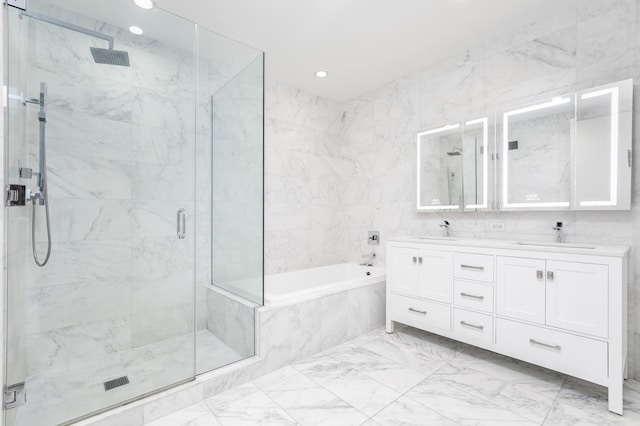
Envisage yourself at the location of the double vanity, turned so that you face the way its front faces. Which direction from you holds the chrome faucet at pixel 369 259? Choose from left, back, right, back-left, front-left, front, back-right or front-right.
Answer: right

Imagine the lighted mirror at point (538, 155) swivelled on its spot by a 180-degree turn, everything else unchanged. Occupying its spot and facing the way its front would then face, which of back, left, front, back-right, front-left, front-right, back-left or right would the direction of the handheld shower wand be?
back

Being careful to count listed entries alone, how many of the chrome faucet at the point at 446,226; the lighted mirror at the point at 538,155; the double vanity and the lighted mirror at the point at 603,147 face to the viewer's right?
0

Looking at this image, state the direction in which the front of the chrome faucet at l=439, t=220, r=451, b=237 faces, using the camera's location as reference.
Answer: facing the viewer and to the left of the viewer

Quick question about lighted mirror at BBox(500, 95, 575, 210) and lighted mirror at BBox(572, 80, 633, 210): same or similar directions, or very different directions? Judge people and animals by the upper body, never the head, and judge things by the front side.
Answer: same or similar directions

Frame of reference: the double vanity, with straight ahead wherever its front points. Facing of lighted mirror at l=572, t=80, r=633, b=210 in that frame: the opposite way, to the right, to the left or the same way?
the same way

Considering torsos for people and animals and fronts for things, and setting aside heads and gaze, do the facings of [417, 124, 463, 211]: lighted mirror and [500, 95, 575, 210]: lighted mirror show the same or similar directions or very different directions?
same or similar directions

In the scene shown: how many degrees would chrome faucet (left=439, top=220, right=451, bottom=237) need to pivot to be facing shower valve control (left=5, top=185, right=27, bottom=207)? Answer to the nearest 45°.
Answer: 0° — it already faces it

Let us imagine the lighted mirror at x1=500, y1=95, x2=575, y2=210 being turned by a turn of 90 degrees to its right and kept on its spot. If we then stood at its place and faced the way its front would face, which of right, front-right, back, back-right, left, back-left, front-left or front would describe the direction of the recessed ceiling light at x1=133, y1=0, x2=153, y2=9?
left

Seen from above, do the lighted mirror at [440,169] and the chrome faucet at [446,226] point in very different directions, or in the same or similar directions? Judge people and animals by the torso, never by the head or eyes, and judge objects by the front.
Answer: same or similar directions

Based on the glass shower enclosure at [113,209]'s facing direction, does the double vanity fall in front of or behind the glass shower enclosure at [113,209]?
in front

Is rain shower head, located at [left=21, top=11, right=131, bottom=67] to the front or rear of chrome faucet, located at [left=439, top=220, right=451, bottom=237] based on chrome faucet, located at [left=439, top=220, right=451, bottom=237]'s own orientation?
to the front

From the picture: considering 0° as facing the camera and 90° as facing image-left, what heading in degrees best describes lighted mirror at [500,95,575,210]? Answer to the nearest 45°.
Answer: approximately 45°
